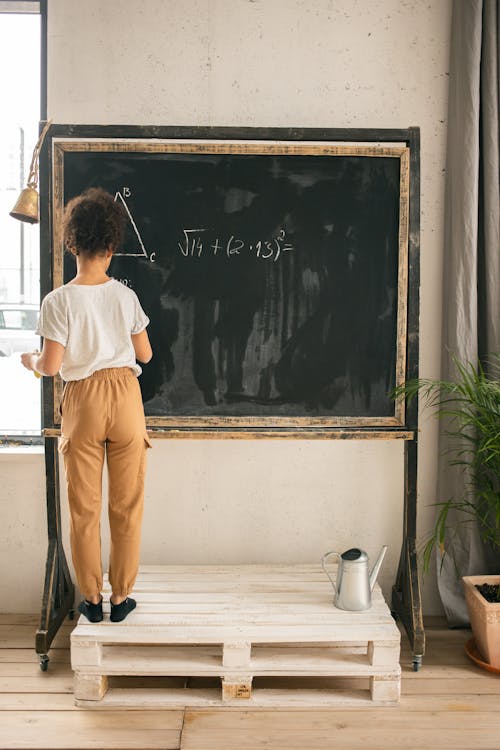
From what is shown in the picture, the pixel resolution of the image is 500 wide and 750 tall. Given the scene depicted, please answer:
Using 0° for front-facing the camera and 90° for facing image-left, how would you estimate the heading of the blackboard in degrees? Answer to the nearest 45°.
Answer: approximately 0°

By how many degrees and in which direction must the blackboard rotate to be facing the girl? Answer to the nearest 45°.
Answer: approximately 45° to its right

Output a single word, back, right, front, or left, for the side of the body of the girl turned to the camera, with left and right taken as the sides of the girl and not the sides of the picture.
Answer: back

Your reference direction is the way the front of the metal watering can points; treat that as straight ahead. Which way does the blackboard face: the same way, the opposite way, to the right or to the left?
to the right

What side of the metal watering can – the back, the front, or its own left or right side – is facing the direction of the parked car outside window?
back

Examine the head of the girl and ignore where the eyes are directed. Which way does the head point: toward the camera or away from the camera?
away from the camera

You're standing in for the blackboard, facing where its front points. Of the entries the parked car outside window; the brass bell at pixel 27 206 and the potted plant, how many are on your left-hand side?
1

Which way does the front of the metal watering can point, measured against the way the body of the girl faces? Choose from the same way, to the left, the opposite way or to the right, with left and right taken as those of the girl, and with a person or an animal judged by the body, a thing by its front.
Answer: to the right

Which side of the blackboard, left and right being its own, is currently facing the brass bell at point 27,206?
right

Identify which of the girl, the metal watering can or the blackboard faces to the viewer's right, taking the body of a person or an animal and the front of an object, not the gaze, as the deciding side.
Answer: the metal watering can

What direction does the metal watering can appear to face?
to the viewer's right

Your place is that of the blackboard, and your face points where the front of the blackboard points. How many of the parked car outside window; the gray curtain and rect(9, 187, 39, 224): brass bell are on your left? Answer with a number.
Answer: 1
